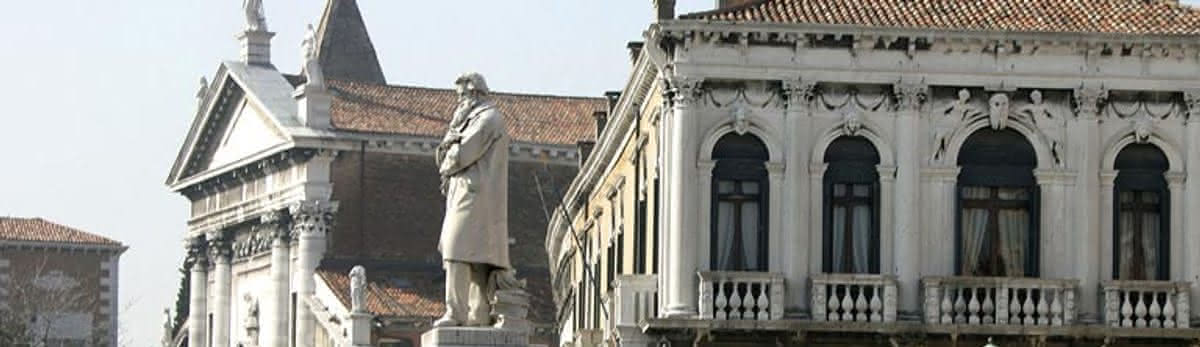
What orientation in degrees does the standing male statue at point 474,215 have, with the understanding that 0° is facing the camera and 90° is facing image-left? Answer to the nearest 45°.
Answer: approximately 90°
